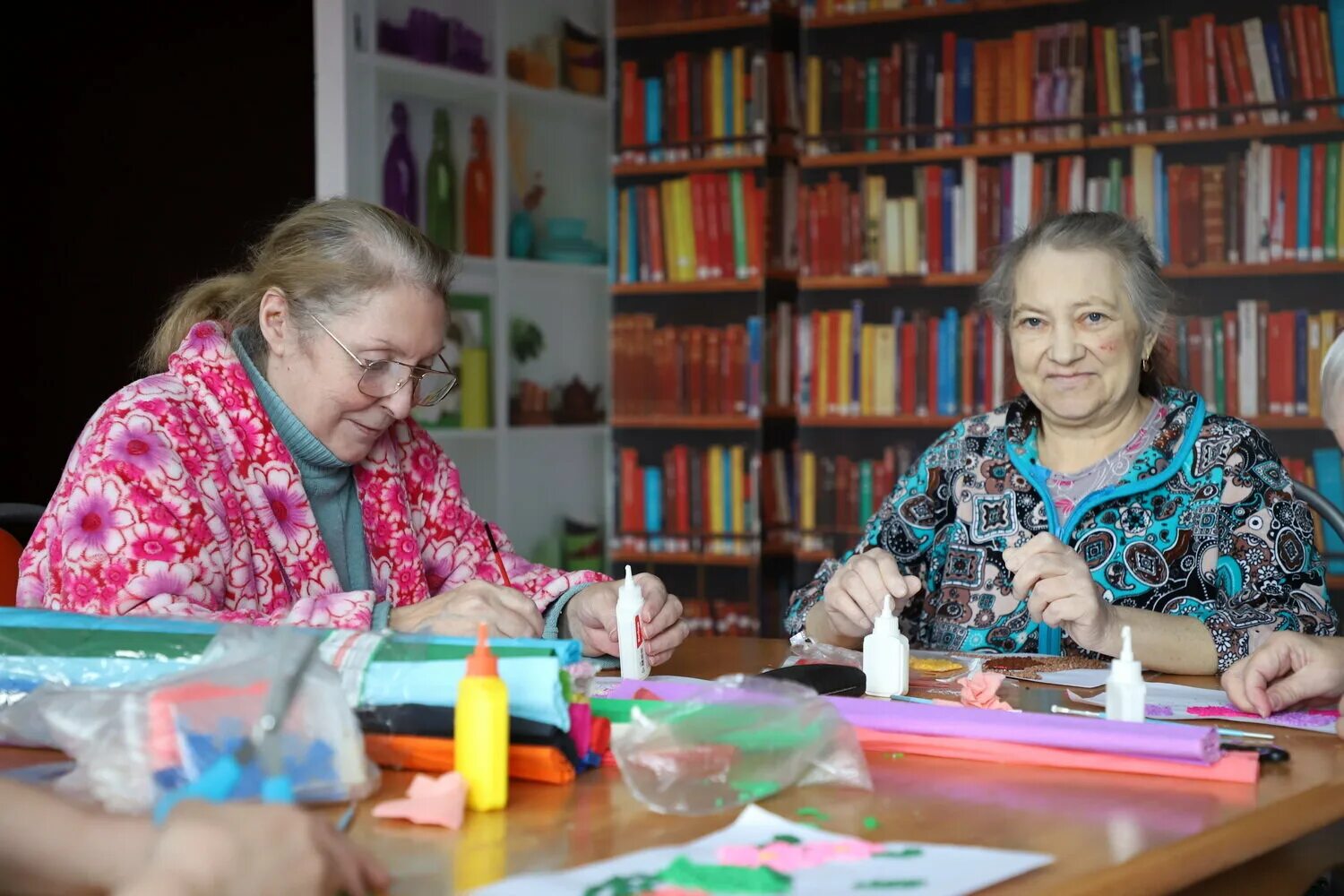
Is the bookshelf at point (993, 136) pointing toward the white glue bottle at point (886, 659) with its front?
yes

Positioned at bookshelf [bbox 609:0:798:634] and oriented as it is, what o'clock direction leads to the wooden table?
The wooden table is roughly at 12 o'clock from the bookshelf.

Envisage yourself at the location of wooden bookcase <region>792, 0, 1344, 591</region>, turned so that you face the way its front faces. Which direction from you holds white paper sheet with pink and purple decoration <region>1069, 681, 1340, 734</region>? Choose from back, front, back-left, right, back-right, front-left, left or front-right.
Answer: front

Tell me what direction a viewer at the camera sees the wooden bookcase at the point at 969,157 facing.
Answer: facing the viewer

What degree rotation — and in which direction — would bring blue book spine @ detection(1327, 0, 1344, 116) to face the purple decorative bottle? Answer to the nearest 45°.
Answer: approximately 90° to its right

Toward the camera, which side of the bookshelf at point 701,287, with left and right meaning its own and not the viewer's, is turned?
front

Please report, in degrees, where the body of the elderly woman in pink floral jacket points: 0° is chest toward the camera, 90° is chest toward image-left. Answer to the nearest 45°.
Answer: approximately 315°

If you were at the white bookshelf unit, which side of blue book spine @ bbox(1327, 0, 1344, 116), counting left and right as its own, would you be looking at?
right

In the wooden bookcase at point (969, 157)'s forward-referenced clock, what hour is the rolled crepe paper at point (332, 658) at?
The rolled crepe paper is roughly at 12 o'clock from the wooden bookcase.

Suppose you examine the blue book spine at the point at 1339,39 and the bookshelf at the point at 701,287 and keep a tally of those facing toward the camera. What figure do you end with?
2

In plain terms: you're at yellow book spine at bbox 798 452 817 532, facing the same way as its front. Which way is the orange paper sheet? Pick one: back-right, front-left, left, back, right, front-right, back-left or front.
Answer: front

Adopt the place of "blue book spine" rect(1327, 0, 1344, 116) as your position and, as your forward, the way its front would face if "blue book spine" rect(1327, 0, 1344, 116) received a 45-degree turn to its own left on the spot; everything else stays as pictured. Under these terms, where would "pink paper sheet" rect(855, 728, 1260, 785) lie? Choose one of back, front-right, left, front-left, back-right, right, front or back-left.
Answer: front-right

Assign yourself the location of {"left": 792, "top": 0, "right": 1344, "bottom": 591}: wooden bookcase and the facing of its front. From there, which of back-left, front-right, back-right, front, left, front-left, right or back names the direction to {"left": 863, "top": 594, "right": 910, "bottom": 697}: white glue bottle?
front

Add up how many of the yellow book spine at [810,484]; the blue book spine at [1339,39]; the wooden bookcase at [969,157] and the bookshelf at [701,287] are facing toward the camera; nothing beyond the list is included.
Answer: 4

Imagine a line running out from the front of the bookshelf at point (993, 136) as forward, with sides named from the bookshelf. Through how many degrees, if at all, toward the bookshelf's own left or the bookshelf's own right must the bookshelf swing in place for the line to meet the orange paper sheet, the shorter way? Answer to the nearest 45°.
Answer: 0° — it already faces it

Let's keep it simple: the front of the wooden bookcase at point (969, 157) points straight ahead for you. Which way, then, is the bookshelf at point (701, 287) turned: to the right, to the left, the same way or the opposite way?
the same way

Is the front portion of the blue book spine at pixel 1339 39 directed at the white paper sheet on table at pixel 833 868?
yes

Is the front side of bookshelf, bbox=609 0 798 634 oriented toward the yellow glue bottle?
yes

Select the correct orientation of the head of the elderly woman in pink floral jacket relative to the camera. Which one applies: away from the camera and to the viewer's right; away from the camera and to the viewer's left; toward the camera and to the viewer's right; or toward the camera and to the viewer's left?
toward the camera and to the viewer's right
